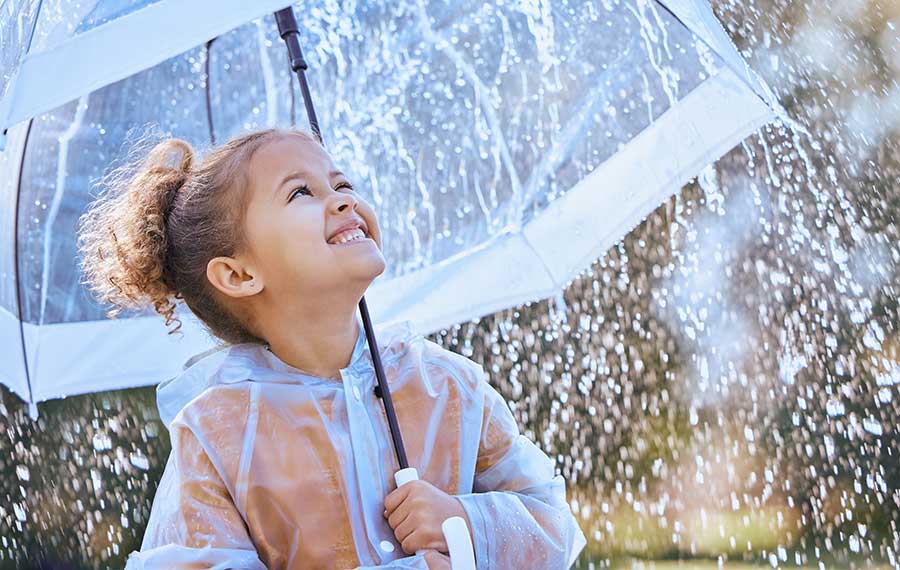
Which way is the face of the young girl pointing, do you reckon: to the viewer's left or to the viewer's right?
to the viewer's right

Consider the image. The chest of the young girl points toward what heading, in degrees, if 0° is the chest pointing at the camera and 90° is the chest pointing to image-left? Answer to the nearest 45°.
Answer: approximately 315°
